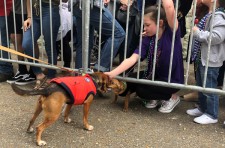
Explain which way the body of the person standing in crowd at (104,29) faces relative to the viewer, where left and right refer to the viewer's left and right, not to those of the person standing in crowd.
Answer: facing the viewer and to the right of the viewer

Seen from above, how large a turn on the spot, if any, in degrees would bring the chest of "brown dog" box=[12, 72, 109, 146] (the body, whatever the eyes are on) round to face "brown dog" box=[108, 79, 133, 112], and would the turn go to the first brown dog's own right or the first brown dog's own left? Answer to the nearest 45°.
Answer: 0° — it already faces it

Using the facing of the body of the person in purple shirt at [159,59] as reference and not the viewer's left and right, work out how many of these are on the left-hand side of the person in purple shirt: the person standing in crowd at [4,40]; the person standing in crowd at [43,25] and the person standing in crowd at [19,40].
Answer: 0

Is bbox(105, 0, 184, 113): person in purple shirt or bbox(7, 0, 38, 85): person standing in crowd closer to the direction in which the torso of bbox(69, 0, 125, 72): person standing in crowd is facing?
the person in purple shirt

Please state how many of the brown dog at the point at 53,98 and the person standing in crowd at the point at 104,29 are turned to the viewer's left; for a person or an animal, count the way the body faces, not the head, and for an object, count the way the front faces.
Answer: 0

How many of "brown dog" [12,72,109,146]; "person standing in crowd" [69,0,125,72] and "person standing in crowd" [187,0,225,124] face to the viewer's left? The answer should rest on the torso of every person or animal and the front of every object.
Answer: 1

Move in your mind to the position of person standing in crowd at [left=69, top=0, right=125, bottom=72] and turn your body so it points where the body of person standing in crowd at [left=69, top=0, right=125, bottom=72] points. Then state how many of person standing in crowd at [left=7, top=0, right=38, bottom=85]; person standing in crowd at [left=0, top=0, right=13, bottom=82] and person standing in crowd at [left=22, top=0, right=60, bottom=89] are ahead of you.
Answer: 0

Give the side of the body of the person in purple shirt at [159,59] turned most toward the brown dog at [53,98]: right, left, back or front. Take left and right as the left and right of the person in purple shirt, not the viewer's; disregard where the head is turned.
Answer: front

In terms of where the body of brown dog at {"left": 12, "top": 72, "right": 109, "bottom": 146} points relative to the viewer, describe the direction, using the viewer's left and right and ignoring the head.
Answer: facing away from the viewer and to the right of the viewer

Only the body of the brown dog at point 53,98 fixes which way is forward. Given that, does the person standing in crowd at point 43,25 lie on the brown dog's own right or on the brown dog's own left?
on the brown dog's own left

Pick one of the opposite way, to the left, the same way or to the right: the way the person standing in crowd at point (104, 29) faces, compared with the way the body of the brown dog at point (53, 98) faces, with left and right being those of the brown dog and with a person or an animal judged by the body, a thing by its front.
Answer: to the right

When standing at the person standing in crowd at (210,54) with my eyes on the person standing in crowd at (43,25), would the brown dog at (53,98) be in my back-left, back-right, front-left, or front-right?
front-left
